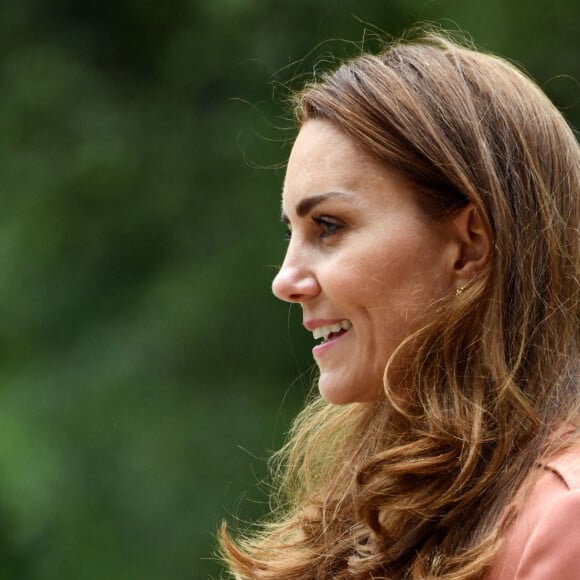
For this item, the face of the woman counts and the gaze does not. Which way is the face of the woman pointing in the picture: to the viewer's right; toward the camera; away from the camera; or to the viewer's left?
to the viewer's left

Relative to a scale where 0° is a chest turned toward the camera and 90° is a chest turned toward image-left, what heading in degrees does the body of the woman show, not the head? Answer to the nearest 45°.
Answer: approximately 90°
